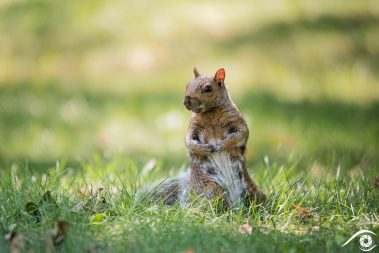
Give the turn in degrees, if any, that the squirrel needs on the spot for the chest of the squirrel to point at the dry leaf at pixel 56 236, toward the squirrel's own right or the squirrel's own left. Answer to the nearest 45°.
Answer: approximately 45° to the squirrel's own right

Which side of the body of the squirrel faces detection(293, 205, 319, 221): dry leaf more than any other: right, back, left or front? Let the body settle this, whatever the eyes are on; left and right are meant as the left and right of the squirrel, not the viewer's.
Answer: left

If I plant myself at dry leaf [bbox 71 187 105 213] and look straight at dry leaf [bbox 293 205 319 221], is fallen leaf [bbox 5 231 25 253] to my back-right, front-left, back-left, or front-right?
back-right

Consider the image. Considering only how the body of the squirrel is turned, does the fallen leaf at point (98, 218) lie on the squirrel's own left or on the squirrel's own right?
on the squirrel's own right

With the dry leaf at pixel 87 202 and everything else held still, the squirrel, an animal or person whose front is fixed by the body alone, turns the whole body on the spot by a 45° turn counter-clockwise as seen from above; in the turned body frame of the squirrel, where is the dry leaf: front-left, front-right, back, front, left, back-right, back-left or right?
back-right

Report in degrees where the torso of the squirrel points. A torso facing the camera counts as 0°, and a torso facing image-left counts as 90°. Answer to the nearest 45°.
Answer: approximately 0°

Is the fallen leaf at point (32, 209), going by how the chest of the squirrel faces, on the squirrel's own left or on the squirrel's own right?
on the squirrel's own right
